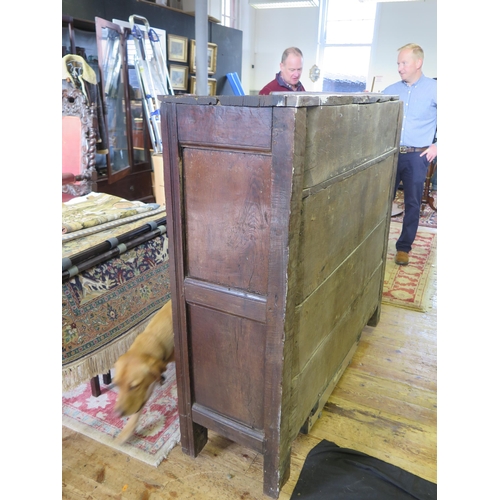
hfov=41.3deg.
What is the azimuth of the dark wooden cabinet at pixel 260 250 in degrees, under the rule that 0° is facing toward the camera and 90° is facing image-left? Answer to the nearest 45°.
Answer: approximately 135°

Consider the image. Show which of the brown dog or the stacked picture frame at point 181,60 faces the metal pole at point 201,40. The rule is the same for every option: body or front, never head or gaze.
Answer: the stacked picture frame

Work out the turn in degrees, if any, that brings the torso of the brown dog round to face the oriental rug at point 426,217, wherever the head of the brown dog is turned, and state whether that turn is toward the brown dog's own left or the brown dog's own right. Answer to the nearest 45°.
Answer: approximately 180°

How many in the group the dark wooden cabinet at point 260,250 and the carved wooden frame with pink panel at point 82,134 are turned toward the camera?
1

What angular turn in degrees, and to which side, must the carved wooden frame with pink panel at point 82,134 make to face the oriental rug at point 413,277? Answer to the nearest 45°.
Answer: approximately 45° to its left

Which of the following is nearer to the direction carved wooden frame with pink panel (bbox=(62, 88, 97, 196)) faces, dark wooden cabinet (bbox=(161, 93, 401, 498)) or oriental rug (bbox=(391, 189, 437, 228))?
the dark wooden cabinet

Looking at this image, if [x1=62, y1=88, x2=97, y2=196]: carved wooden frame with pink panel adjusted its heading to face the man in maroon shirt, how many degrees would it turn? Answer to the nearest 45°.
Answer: approximately 90° to its left

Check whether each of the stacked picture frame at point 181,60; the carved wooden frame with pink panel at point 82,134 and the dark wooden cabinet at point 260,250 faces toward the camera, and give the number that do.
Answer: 2

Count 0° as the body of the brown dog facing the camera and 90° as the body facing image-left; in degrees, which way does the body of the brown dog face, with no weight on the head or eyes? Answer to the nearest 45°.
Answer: approximately 45°

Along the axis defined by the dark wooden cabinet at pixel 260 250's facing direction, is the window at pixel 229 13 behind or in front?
in front

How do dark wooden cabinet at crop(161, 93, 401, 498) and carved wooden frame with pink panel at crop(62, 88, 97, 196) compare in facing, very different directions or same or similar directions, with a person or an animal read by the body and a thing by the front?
very different directions

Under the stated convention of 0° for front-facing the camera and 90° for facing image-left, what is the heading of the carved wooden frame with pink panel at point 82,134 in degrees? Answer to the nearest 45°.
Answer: approximately 0°
